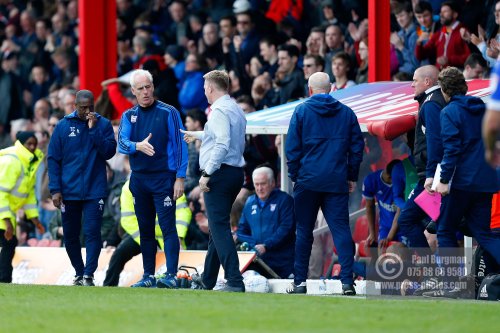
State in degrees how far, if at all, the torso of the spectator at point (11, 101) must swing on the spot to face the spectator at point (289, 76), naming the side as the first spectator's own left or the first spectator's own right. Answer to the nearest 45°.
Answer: approximately 90° to the first spectator's own left

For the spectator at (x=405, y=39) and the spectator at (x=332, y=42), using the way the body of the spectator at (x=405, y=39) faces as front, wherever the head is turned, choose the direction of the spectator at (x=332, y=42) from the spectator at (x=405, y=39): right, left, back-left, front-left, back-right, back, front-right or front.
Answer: front-right

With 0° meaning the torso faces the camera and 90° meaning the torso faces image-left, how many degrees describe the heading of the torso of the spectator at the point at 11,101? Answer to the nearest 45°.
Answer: approximately 45°

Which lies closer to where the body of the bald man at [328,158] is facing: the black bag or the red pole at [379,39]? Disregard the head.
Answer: the red pole

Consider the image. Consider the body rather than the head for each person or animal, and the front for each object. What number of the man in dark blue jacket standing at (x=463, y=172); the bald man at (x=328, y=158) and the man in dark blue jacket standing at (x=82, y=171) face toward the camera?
1
